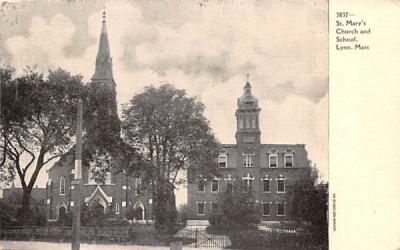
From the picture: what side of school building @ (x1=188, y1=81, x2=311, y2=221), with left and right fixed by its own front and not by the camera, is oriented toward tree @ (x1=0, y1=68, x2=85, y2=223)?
right

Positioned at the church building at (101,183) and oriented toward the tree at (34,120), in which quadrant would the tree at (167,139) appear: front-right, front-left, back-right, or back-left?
back-left

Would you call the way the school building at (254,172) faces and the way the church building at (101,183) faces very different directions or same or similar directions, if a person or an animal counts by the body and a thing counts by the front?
same or similar directions

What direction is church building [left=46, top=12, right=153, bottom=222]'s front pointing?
toward the camera

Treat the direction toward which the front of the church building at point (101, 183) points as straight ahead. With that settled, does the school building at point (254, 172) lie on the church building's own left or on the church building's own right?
on the church building's own left

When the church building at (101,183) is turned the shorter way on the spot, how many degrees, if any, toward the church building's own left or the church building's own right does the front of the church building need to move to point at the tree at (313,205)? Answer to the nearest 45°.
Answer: approximately 45° to the church building's own left

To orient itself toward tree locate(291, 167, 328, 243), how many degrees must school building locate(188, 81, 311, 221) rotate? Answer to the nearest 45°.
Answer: approximately 45° to its left

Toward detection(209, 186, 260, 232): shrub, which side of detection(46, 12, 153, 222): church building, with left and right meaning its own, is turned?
left

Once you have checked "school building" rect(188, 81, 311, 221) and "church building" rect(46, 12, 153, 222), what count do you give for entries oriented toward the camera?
2

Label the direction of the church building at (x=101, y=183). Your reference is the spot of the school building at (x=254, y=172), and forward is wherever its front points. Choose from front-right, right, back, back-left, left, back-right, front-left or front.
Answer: right

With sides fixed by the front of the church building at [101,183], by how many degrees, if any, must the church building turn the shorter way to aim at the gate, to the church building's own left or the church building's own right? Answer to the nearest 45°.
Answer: approximately 90° to the church building's own left
